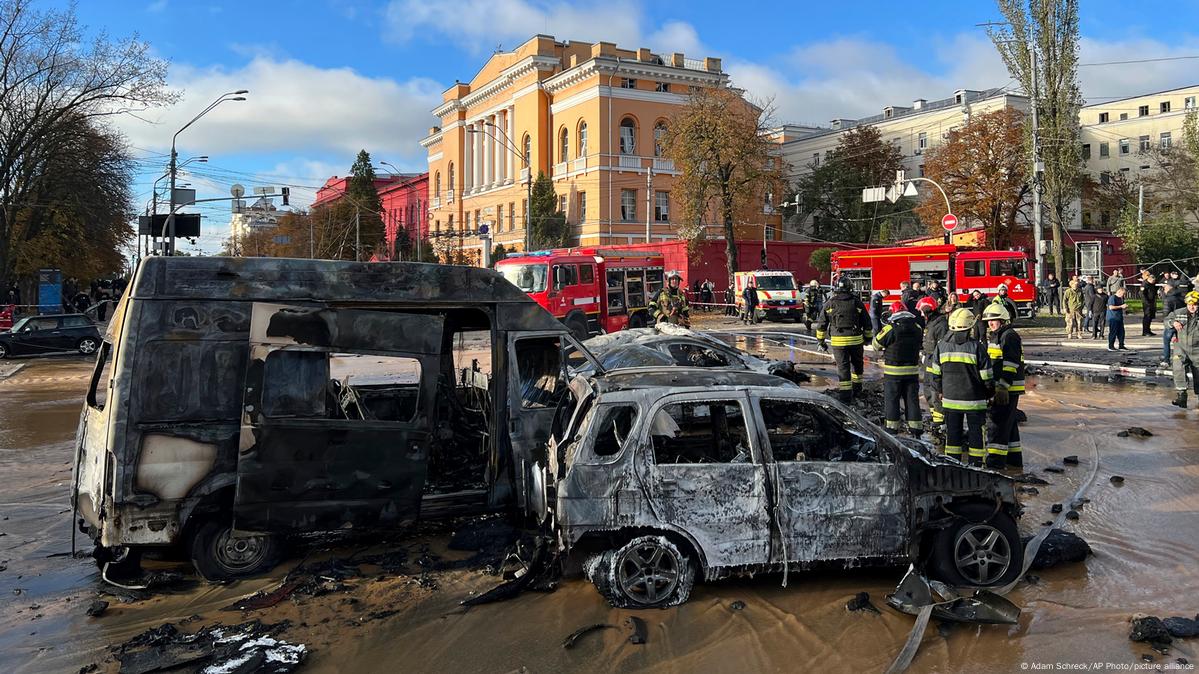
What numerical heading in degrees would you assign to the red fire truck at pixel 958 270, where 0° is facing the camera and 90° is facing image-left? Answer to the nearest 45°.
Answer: approximately 270°

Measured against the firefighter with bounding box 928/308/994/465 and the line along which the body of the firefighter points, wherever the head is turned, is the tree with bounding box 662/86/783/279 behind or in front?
in front

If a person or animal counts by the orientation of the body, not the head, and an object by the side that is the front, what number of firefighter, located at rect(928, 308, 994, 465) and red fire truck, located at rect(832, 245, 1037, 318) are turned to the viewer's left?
0

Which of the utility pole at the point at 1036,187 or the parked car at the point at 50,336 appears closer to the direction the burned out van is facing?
the utility pole

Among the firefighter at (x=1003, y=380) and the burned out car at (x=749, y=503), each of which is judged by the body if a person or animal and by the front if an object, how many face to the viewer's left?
1

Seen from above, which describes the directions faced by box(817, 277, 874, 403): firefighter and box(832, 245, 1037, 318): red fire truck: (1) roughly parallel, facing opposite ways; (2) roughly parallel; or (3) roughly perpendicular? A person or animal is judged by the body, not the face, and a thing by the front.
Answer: roughly perpendicular

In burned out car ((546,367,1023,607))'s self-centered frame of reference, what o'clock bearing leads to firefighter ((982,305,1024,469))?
The firefighter is roughly at 10 o'clock from the burned out car.

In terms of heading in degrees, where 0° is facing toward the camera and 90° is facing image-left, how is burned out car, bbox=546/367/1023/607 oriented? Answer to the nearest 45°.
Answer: approximately 270°

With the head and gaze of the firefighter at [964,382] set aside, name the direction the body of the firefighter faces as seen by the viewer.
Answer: away from the camera
